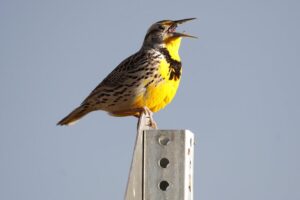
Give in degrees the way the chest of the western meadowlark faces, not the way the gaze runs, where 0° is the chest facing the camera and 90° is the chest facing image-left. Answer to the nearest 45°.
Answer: approximately 270°
